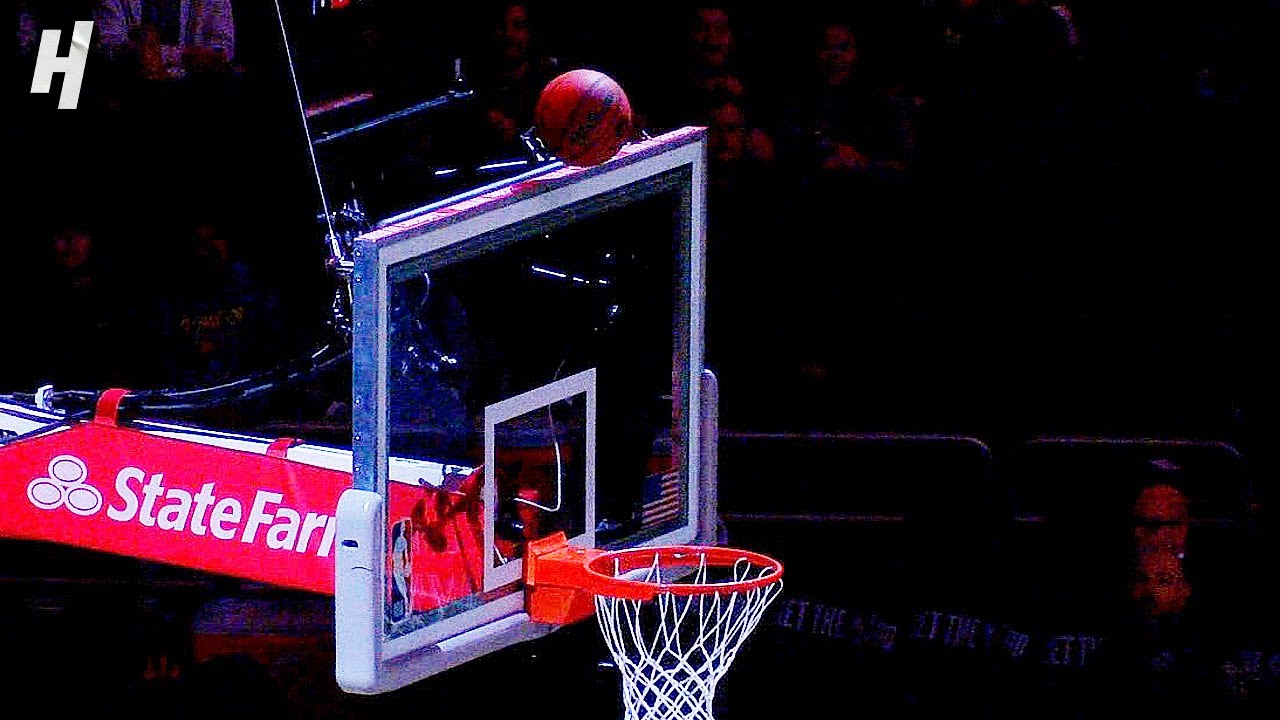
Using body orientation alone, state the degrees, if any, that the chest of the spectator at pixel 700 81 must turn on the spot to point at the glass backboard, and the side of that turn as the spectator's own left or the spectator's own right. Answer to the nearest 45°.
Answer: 0° — they already face it

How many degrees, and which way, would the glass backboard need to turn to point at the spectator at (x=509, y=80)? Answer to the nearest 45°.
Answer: approximately 135° to its left

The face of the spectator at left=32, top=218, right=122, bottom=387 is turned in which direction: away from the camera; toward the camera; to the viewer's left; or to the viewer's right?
toward the camera

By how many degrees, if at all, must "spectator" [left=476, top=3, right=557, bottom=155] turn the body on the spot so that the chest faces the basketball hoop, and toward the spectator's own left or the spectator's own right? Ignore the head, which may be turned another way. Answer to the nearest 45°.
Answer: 0° — they already face it

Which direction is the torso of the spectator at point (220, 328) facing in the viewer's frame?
toward the camera

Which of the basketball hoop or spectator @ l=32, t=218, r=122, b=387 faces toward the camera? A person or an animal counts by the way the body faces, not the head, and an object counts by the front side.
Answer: the spectator

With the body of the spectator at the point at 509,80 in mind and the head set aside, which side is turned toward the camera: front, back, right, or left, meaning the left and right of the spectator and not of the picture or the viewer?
front

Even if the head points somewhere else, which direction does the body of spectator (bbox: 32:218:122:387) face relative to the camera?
toward the camera

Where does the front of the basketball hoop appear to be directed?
to the viewer's right

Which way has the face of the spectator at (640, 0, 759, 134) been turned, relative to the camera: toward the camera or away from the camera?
toward the camera

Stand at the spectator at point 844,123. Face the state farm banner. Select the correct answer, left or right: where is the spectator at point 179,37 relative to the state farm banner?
right

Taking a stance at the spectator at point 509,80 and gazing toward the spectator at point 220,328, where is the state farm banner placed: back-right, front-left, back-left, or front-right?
front-left

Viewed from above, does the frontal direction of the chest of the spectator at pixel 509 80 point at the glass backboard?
yes

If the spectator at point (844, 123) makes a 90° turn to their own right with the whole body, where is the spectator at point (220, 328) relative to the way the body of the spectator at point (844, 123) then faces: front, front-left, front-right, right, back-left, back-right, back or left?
front

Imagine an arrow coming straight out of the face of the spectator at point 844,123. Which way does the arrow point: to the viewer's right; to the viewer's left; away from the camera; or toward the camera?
toward the camera
